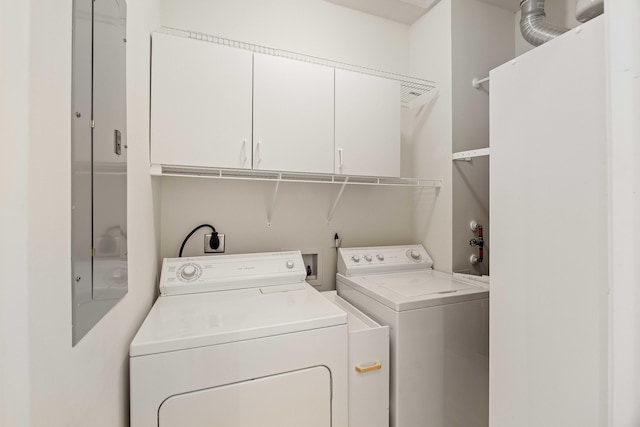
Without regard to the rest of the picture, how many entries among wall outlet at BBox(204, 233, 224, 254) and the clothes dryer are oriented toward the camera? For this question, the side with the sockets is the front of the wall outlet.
2

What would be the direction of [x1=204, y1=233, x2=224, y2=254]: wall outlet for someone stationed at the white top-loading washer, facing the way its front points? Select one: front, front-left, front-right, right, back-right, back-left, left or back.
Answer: back-right

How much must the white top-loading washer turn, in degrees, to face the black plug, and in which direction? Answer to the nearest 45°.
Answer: approximately 135° to its right

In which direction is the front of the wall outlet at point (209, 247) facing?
toward the camera

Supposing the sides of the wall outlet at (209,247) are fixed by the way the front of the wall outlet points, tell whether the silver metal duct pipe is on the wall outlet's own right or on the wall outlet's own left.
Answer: on the wall outlet's own left

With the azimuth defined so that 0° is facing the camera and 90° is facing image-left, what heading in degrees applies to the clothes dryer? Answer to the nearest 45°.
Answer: approximately 0°

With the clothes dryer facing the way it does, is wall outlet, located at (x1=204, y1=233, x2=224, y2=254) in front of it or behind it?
behind

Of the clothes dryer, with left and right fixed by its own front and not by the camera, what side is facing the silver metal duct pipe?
left

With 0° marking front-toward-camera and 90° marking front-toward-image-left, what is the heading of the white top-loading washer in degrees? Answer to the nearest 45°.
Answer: approximately 315°
